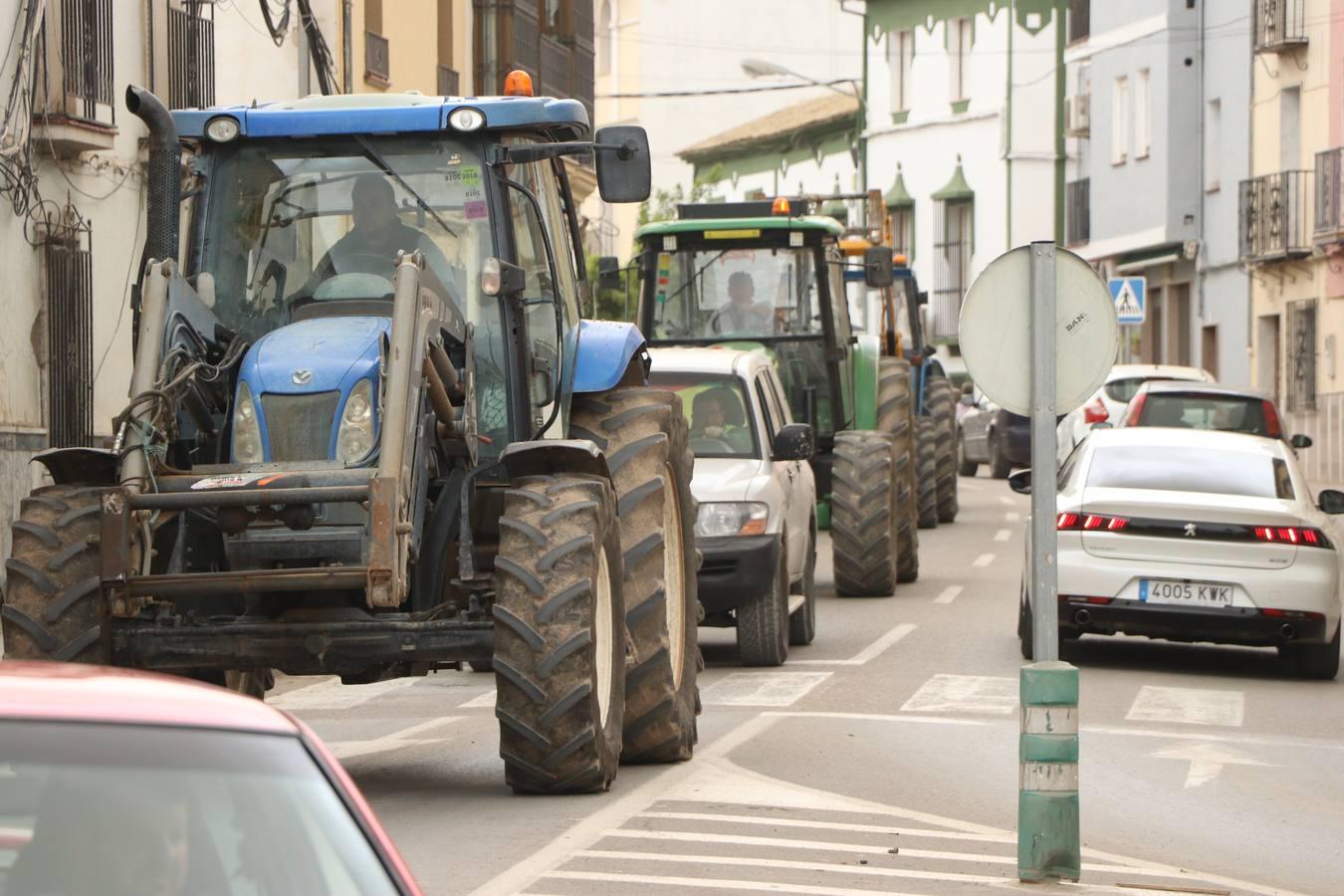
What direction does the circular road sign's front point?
away from the camera

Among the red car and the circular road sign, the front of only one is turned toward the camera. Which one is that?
the red car

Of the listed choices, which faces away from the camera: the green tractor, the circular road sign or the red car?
the circular road sign

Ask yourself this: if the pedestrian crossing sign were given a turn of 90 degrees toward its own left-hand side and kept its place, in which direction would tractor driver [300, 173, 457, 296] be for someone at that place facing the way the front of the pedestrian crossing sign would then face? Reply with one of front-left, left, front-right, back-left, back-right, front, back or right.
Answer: right

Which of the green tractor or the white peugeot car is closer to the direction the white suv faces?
the white peugeot car

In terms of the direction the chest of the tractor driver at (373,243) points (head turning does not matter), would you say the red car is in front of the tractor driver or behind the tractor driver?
in front

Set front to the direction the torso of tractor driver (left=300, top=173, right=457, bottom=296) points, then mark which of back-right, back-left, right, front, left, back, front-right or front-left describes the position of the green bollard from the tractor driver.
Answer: front-left

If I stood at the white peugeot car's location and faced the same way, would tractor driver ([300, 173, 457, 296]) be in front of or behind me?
behind

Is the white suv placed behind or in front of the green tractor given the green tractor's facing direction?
in front

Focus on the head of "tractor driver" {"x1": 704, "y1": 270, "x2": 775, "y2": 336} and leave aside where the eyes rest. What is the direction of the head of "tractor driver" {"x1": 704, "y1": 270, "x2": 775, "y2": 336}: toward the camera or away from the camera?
toward the camera

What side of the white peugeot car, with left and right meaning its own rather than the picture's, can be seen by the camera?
back

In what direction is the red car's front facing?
toward the camera

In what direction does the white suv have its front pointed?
toward the camera

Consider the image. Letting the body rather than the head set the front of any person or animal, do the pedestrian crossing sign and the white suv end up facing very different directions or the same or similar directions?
same or similar directions

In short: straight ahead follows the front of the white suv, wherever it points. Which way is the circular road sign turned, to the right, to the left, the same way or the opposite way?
the opposite way

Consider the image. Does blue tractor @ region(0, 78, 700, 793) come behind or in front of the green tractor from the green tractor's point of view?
in front

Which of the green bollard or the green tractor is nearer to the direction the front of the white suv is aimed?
the green bollard

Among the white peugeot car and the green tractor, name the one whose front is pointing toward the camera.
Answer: the green tractor

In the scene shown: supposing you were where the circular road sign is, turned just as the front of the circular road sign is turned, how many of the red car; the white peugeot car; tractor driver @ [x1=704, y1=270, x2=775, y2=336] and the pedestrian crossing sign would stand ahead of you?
3

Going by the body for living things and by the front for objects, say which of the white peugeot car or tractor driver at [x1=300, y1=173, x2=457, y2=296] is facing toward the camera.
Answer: the tractor driver
